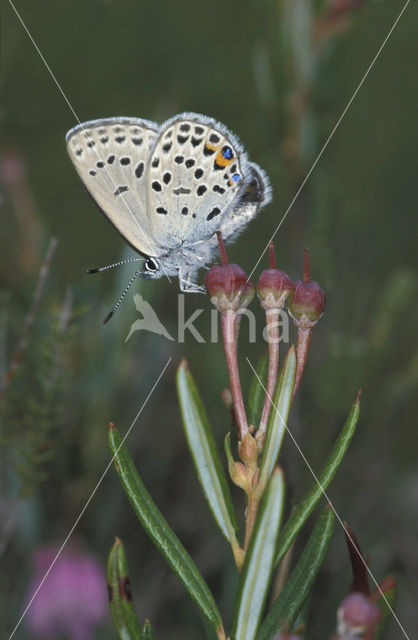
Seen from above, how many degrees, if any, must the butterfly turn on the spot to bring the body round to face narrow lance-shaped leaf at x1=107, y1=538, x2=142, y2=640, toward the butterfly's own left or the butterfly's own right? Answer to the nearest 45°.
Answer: approximately 90° to the butterfly's own left

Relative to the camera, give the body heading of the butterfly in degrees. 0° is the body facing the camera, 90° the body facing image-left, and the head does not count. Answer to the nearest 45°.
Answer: approximately 90°
